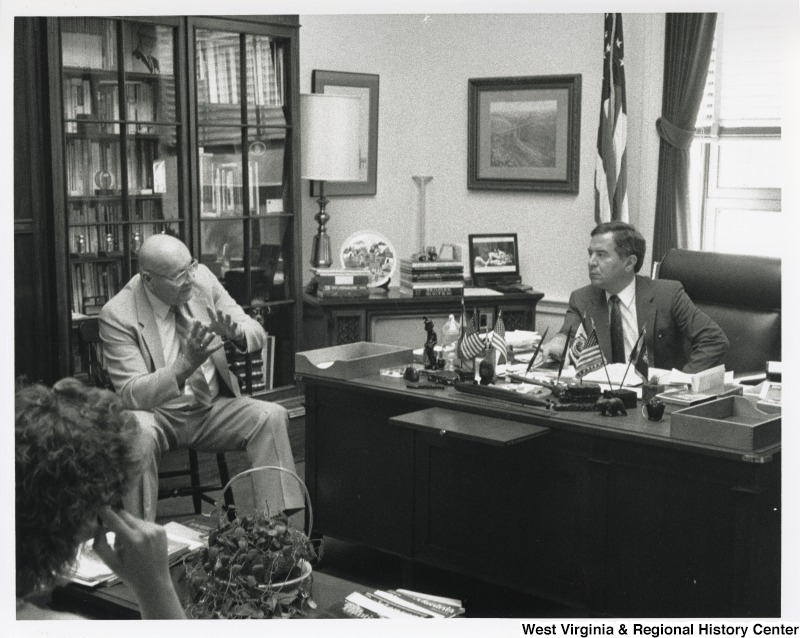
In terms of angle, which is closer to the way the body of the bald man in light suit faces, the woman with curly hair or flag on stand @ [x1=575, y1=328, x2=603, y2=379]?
the flag on stand

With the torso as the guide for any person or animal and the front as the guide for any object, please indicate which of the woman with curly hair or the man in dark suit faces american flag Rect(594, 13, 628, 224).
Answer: the woman with curly hair

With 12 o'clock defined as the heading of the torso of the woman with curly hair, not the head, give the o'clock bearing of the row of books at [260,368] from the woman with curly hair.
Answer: The row of books is roughly at 11 o'clock from the woman with curly hair.

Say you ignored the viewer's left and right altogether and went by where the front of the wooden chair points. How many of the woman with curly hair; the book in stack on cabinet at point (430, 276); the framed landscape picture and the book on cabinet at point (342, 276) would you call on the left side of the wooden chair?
3

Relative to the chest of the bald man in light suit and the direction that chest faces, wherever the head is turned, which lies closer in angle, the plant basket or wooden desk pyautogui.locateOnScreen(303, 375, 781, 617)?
the wooden desk

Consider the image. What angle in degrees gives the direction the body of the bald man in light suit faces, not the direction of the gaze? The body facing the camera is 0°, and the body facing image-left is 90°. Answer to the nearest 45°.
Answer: approximately 315°

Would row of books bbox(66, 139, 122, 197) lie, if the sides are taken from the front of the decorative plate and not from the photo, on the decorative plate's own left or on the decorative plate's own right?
on the decorative plate's own right
